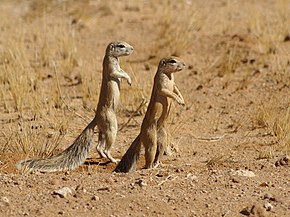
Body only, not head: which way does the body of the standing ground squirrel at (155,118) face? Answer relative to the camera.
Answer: to the viewer's right

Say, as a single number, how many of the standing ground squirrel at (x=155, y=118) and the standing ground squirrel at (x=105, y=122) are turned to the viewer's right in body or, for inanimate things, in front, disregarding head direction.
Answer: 2

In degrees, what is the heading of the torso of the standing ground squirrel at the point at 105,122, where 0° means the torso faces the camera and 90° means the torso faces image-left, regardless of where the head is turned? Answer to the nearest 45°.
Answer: approximately 270°

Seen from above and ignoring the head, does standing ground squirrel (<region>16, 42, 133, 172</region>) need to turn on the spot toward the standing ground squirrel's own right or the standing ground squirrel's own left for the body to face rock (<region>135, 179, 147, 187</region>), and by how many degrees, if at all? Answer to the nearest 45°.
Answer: approximately 90° to the standing ground squirrel's own right

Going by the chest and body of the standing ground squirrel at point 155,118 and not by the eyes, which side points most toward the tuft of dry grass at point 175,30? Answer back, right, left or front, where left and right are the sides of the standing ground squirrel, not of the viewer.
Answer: left

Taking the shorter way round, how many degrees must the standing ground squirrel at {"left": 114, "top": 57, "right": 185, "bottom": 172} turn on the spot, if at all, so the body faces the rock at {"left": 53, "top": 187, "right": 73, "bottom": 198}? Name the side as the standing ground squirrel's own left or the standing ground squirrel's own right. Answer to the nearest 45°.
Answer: approximately 135° to the standing ground squirrel's own right

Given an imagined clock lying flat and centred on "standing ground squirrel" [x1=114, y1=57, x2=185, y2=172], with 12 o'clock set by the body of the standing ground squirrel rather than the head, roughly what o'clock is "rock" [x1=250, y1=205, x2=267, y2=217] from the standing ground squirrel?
The rock is roughly at 2 o'clock from the standing ground squirrel.

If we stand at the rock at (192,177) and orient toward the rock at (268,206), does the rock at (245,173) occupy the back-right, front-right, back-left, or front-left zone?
front-left

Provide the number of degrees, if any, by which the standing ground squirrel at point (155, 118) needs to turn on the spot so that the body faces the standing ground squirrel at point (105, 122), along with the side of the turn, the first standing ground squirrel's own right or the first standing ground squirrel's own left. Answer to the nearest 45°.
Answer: approximately 135° to the first standing ground squirrel's own left

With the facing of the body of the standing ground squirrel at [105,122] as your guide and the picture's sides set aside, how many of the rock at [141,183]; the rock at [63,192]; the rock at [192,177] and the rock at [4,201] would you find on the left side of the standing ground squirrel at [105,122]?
0

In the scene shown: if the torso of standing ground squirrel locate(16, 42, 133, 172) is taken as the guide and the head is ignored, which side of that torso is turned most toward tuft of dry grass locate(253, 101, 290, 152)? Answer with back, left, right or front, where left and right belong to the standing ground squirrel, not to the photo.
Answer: front

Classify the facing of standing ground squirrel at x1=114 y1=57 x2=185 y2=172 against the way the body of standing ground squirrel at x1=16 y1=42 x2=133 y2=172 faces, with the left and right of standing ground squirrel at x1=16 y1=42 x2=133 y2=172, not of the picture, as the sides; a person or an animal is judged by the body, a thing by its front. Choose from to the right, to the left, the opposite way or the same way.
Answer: the same way

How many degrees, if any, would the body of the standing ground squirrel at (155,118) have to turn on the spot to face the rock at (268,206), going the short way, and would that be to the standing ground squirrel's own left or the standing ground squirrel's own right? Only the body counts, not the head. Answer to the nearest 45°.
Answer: approximately 45° to the standing ground squirrel's own right

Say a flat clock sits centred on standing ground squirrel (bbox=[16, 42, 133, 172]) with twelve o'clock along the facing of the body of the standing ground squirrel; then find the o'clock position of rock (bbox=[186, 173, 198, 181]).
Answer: The rock is roughly at 2 o'clock from the standing ground squirrel.
